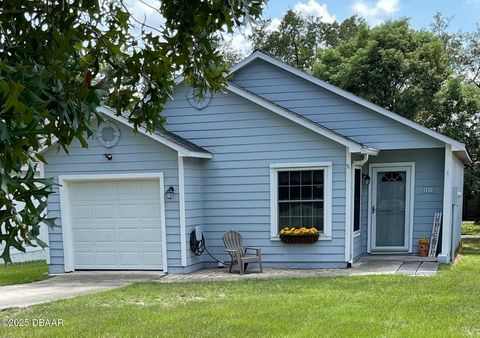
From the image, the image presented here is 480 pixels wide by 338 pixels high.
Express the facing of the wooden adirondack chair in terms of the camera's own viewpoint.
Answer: facing the viewer and to the right of the viewer

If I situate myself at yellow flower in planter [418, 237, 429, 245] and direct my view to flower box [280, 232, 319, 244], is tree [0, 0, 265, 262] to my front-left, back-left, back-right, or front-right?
front-left

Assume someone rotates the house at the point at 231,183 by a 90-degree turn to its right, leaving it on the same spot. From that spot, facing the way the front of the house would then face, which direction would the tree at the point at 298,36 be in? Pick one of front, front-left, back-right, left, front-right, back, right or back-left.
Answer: right

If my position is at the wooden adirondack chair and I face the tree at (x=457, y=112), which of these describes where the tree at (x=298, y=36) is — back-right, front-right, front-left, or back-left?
front-left

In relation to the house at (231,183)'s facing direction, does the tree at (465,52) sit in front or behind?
behind

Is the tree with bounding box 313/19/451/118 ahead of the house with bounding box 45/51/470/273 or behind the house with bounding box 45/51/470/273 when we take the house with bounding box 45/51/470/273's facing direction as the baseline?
behind

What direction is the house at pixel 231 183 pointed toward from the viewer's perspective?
toward the camera

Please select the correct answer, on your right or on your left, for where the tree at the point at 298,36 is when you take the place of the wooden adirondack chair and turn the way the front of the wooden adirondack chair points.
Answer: on your left

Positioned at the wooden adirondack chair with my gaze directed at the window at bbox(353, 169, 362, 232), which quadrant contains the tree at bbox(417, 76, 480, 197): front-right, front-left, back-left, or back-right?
front-left

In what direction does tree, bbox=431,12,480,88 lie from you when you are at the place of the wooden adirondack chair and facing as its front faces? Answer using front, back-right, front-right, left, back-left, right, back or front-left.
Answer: left

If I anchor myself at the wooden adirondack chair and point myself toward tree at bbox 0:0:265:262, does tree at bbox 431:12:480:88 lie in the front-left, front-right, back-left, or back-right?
back-left

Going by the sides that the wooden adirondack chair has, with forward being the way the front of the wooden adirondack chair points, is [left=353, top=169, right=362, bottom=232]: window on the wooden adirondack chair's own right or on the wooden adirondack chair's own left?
on the wooden adirondack chair's own left

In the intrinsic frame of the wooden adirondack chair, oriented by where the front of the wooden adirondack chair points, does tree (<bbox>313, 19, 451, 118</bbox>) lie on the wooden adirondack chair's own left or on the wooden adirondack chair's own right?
on the wooden adirondack chair's own left

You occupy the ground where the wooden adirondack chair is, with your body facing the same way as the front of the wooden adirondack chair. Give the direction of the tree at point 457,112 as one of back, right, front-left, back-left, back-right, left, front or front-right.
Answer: left

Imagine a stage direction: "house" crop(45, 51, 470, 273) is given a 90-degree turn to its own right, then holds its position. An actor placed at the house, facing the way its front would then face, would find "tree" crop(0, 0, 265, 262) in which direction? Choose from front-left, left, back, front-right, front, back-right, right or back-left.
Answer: left

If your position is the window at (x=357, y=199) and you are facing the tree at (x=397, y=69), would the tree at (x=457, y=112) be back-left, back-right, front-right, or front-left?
front-right

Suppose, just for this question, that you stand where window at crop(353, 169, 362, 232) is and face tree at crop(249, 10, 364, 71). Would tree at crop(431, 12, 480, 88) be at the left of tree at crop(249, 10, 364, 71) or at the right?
right

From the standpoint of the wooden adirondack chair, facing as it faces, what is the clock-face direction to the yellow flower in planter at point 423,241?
The yellow flower in planter is roughly at 10 o'clock from the wooden adirondack chair.

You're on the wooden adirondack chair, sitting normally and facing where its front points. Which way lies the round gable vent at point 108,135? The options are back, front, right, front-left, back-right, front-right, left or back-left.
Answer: back-right
